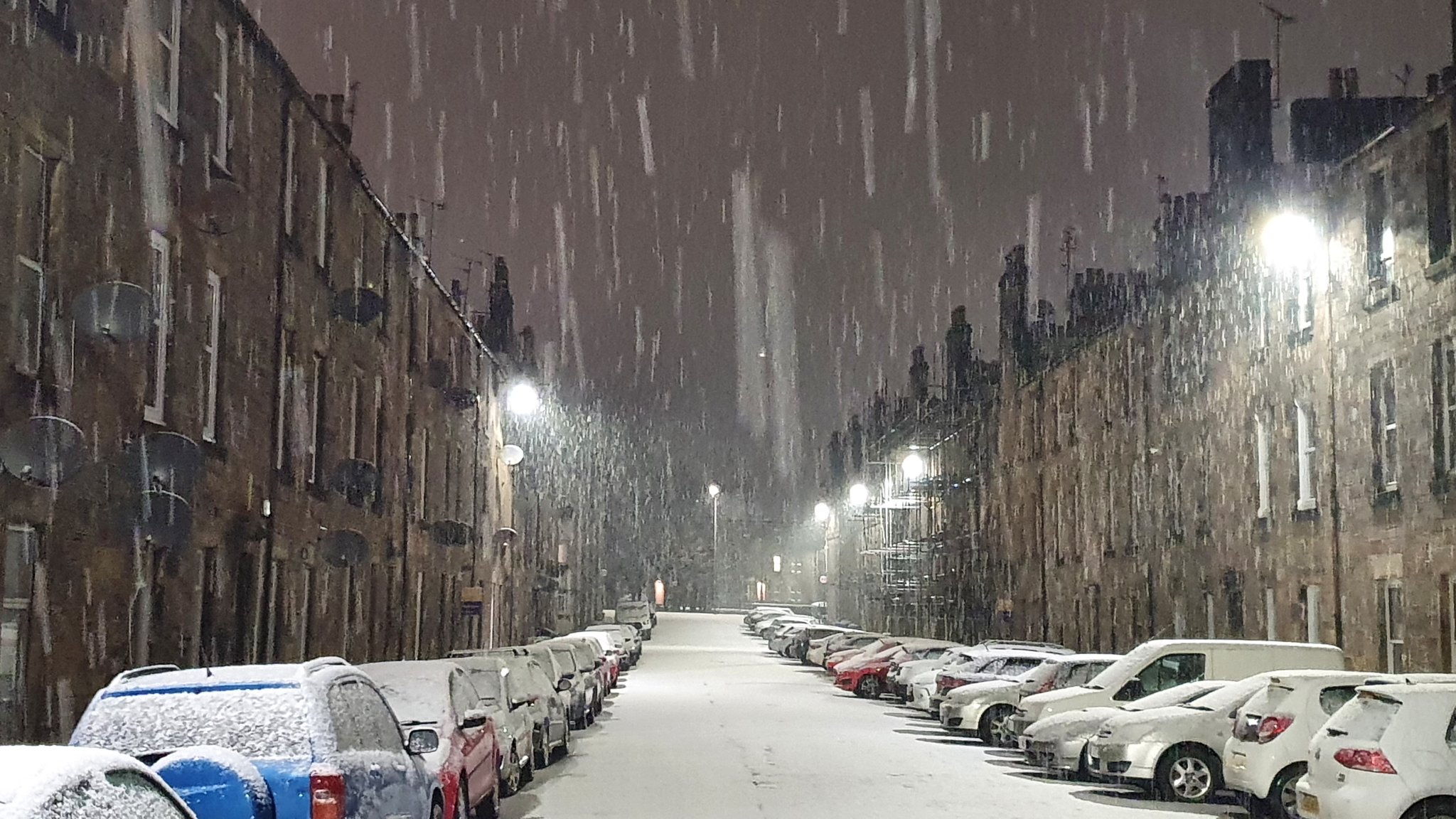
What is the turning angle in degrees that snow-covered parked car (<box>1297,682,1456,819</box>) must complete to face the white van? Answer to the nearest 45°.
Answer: approximately 45° to its left

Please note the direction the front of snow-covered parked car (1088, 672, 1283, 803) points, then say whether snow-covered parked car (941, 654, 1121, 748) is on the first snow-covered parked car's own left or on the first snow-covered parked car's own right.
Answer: on the first snow-covered parked car's own right

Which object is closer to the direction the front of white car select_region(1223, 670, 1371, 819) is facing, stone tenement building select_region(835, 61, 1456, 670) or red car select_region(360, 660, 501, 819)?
the stone tenement building

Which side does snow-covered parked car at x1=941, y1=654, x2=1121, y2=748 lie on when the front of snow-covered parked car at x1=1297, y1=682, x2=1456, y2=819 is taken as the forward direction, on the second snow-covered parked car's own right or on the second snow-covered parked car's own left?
on the second snow-covered parked car's own left

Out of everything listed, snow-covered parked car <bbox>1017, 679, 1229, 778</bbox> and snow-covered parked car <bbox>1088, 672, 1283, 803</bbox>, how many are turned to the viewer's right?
0

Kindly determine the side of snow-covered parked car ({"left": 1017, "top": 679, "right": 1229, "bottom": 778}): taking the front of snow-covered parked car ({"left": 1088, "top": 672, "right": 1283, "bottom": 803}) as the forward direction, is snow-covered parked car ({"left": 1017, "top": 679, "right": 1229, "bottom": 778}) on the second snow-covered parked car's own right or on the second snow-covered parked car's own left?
on the second snow-covered parked car's own right

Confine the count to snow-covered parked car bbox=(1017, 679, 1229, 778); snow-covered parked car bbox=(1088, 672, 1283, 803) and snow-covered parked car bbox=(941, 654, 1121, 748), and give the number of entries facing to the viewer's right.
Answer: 0

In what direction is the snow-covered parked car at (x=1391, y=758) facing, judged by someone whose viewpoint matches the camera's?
facing away from the viewer and to the right of the viewer

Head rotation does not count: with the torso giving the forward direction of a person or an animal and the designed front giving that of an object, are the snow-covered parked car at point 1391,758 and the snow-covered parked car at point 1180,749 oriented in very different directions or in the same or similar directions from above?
very different directions

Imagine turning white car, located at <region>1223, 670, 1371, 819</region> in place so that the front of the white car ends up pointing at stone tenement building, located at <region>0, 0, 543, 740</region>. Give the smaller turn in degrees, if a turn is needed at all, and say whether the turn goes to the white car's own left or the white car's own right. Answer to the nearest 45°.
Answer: approximately 135° to the white car's own left
